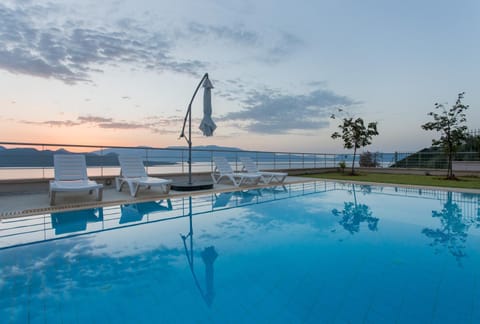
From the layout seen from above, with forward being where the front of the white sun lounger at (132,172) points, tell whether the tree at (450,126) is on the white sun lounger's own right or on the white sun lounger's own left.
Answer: on the white sun lounger's own left

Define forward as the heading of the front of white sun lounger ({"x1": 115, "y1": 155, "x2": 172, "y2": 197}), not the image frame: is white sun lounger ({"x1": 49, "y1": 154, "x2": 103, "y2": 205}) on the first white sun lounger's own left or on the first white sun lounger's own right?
on the first white sun lounger's own right

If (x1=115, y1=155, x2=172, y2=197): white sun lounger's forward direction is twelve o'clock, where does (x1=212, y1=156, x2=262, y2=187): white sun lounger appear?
(x1=212, y1=156, x2=262, y2=187): white sun lounger is roughly at 10 o'clock from (x1=115, y1=155, x2=172, y2=197): white sun lounger.

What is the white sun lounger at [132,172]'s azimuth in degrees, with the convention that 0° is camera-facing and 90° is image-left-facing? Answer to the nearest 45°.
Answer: approximately 315°

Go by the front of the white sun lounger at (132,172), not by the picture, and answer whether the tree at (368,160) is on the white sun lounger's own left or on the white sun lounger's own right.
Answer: on the white sun lounger's own left
